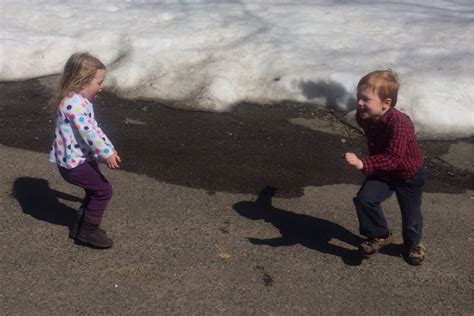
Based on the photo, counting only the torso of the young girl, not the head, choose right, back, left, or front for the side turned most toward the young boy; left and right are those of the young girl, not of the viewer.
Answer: front

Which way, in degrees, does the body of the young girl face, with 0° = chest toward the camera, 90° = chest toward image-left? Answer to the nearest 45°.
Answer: approximately 270°

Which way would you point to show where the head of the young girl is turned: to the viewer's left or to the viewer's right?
to the viewer's right
